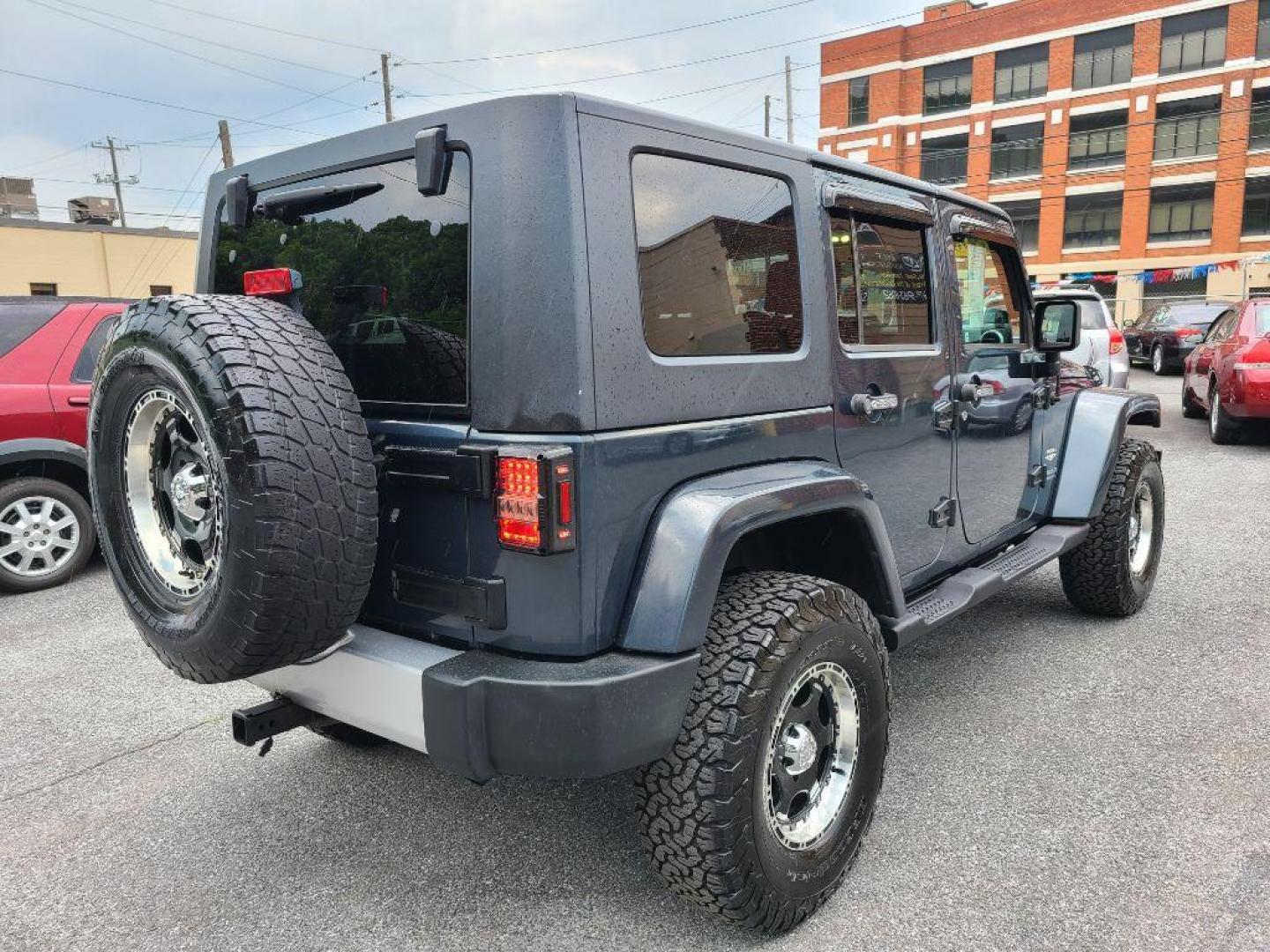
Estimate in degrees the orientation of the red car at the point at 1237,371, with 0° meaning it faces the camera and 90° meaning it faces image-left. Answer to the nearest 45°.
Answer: approximately 135°

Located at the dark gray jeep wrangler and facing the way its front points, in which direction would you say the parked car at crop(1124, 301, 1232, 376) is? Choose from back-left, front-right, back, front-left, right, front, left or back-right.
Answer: front

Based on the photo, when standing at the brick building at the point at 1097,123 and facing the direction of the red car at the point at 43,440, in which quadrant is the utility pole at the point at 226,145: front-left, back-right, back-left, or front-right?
front-right

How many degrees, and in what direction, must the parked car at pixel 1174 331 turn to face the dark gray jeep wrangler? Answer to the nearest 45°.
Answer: approximately 135° to its left

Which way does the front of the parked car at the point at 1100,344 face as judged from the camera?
facing away from the viewer and to the left of the viewer

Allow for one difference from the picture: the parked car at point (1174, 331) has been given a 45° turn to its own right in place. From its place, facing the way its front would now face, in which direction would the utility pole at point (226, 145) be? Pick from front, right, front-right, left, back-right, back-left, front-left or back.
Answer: left

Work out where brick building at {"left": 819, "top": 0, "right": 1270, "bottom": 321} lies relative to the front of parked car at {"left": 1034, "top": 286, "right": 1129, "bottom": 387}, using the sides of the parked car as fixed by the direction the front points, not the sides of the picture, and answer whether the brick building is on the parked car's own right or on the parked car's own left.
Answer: on the parked car's own right

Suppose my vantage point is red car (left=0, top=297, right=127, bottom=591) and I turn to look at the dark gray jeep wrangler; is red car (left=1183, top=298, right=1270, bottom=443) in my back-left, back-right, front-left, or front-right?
front-left

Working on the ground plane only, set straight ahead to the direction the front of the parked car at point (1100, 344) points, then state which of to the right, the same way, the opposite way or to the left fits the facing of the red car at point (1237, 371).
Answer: the same way

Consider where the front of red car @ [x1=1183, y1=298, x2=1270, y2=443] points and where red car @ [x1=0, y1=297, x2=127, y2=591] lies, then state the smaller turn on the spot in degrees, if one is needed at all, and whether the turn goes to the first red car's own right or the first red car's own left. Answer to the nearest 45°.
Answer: approximately 90° to the first red car's own left

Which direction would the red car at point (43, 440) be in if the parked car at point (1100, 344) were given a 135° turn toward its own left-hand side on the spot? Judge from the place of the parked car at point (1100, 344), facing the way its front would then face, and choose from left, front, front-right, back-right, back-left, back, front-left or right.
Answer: front-right

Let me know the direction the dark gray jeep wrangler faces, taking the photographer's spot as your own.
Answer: facing away from the viewer and to the right of the viewer

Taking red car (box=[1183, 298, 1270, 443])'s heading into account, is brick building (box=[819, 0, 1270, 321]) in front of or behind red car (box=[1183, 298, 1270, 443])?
in front

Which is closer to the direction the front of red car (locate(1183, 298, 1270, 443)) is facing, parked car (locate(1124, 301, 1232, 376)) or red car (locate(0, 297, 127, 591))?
the parked car

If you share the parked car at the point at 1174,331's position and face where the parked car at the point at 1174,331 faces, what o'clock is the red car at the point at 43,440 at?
The red car is roughly at 8 o'clock from the parked car.

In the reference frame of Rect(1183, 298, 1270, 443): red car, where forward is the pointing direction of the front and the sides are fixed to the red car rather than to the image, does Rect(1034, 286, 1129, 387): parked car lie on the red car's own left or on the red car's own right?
on the red car's own left

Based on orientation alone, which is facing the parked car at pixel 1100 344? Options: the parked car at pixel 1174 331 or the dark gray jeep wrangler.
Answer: the dark gray jeep wrangler

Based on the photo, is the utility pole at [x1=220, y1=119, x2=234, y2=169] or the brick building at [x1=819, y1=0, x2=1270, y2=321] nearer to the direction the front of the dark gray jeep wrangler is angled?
the brick building

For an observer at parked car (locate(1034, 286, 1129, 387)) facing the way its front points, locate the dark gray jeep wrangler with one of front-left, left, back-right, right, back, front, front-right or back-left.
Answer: back-left
